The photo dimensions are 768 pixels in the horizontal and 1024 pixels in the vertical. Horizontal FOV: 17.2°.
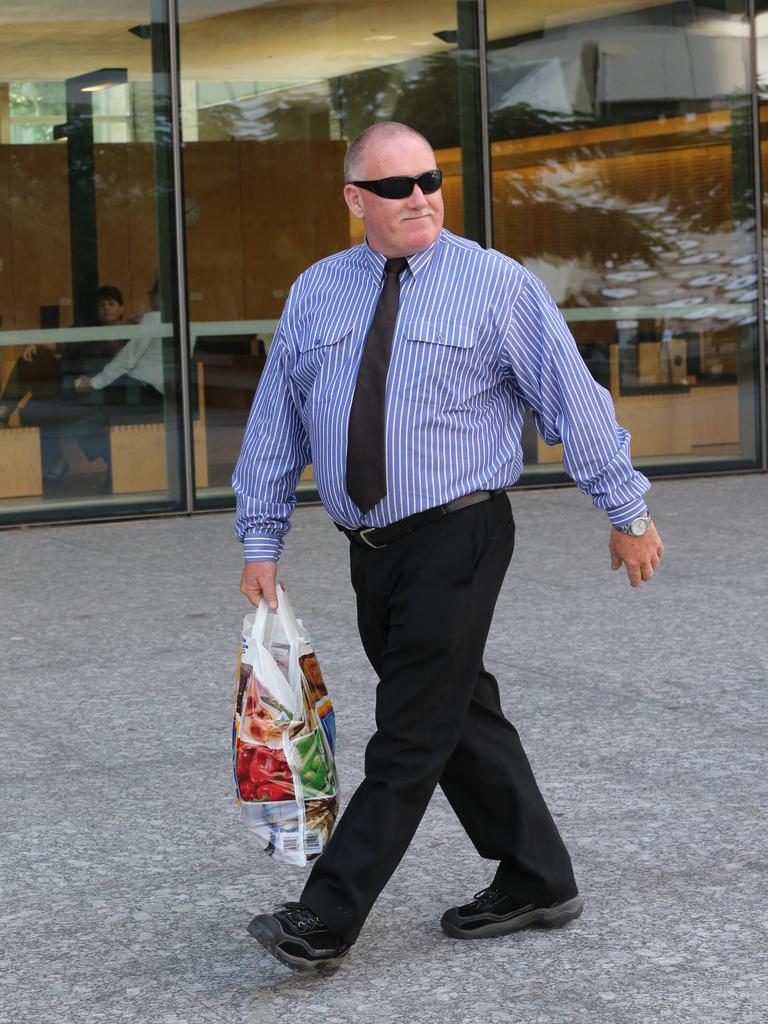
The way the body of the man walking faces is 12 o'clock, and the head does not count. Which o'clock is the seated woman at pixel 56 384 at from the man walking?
The seated woman is roughly at 4 o'clock from the man walking.

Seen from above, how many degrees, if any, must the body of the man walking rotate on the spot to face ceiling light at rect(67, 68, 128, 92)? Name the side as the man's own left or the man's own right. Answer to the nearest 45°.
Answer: approximately 135° to the man's own right

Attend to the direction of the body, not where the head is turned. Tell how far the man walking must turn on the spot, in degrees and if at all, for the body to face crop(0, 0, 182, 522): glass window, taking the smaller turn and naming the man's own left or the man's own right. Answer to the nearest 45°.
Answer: approximately 135° to the man's own right

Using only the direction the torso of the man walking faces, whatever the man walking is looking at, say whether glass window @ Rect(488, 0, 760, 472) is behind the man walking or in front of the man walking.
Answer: behind

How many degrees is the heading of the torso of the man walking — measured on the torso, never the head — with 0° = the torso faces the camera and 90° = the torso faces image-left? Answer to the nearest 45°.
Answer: approximately 45°

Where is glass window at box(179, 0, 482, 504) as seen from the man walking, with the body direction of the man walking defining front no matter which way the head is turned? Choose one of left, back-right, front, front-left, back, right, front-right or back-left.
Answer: back-right
